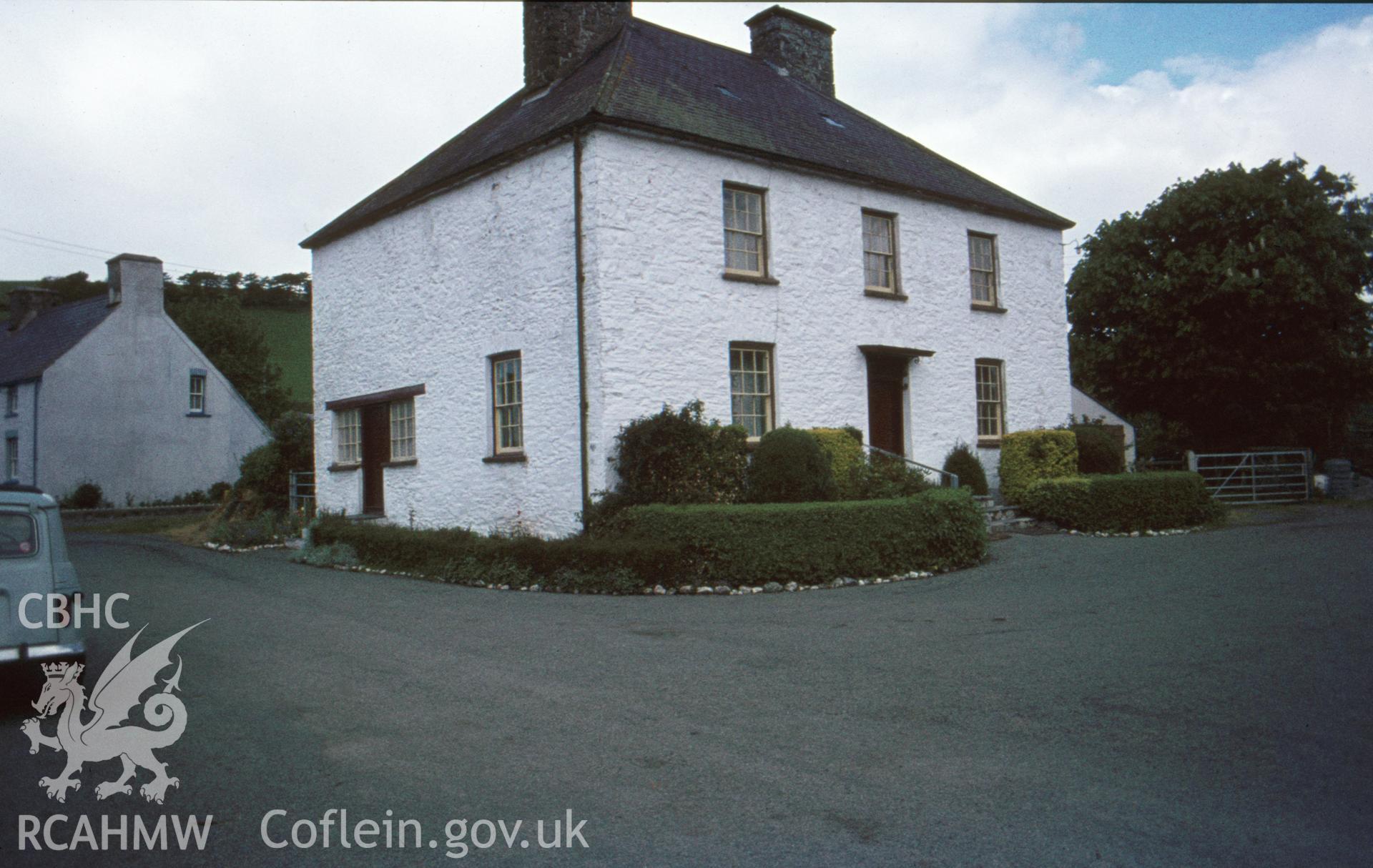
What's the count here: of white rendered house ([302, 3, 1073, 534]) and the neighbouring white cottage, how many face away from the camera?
0

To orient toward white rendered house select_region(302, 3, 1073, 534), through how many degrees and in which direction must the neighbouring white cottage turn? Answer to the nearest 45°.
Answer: approximately 45° to its left

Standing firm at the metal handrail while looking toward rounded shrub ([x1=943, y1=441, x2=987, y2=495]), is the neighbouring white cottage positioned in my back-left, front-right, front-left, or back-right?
back-left

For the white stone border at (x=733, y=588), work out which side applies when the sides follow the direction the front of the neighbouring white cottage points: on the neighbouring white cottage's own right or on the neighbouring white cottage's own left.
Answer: on the neighbouring white cottage's own left

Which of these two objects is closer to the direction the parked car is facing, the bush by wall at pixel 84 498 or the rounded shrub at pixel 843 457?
the bush by wall

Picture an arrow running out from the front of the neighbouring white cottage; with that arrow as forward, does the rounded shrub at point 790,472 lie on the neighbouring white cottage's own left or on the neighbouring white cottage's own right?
on the neighbouring white cottage's own left

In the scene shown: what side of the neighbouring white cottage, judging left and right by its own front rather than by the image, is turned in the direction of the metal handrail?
left

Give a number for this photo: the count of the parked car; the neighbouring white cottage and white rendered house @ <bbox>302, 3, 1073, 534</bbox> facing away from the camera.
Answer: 1

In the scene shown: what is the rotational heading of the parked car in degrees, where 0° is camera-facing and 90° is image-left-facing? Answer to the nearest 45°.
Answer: approximately 180°

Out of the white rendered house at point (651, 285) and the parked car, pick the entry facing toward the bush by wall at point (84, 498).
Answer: the parked car

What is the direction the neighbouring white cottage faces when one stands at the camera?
facing the viewer and to the left of the viewer

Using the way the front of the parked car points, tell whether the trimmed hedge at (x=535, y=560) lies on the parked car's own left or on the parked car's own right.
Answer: on the parked car's own right

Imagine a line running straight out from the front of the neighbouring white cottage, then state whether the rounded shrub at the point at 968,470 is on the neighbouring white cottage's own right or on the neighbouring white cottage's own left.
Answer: on the neighbouring white cottage's own left

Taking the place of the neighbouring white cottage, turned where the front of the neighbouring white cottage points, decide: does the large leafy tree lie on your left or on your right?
on your left

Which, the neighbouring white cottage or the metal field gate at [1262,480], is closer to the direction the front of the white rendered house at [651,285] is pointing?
the metal field gate
